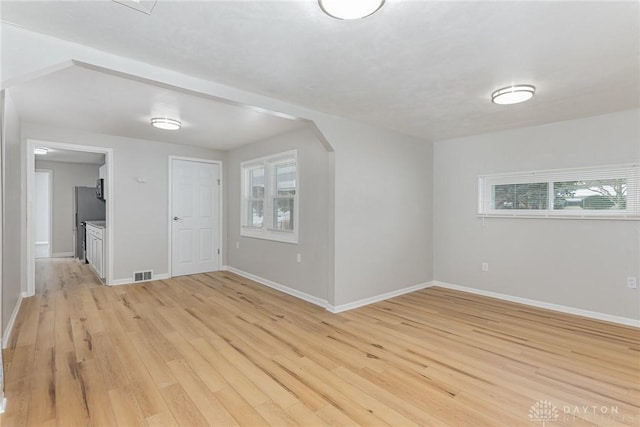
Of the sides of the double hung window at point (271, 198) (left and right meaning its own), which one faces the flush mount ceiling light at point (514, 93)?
left

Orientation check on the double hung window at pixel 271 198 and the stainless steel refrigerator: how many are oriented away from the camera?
0

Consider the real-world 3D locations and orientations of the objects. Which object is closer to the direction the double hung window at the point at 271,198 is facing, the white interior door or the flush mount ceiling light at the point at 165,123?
the flush mount ceiling light

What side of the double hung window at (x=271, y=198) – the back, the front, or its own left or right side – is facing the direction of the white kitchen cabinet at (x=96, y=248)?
right

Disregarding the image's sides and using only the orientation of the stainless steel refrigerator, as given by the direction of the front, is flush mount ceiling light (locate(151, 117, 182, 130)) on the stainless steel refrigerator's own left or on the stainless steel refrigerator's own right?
on the stainless steel refrigerator's own left

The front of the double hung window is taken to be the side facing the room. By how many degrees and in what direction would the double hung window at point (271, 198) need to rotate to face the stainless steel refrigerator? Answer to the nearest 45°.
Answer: approximately 90° to its right

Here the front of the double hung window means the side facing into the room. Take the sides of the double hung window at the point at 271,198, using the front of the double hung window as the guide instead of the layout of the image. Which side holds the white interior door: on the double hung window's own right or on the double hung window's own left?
on the double hung window's own right

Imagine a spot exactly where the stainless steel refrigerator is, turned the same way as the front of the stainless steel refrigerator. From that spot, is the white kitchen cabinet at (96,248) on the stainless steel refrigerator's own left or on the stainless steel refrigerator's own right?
on the stainless steel refrigerator's own left

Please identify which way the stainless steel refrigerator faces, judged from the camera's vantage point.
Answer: facing to the left of the viewer

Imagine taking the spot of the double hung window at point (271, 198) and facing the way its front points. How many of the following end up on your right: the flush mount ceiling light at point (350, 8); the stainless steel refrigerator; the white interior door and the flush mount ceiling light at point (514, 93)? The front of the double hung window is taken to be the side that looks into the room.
2
